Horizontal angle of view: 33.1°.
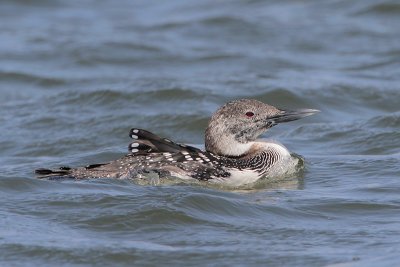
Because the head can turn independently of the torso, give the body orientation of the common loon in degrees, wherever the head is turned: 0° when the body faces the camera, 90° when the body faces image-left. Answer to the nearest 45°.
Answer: approximately 270°
